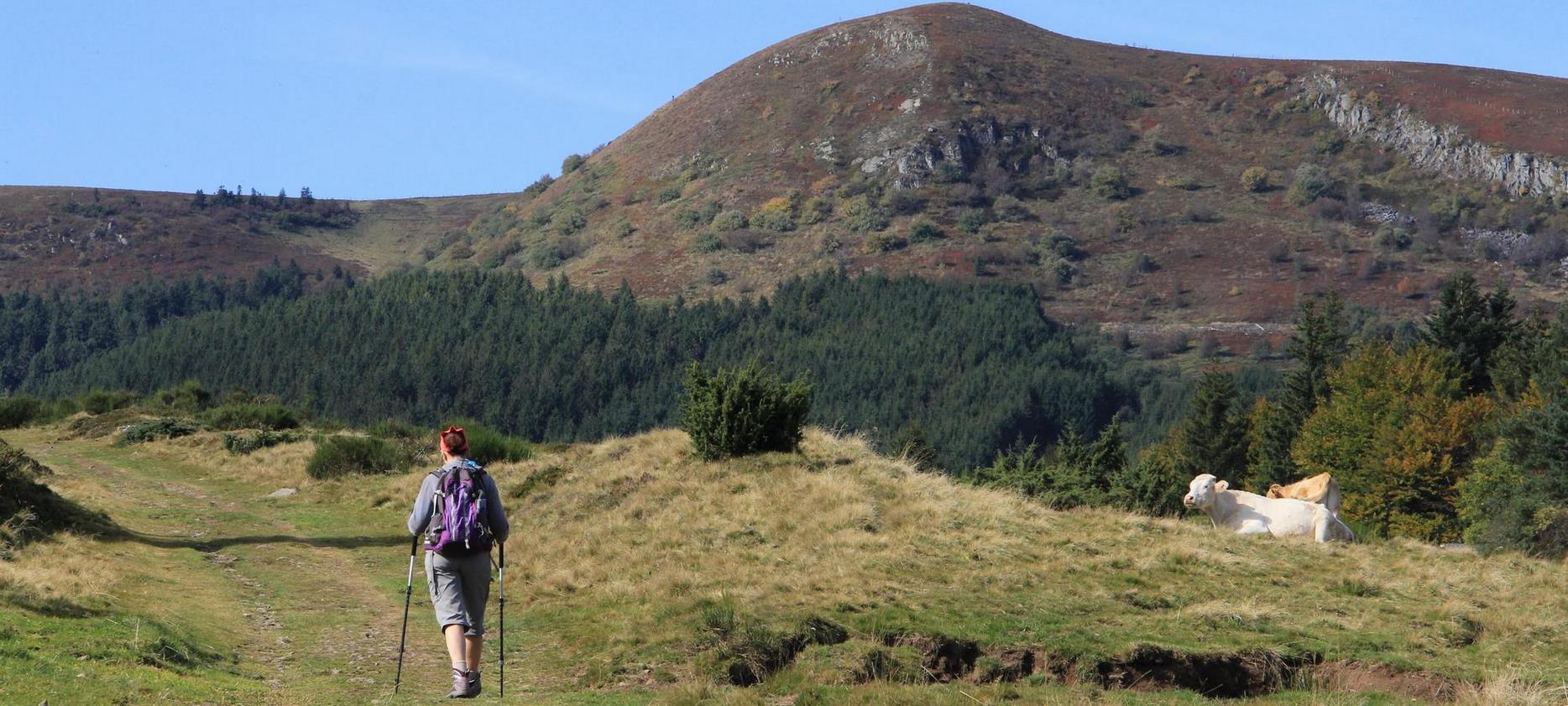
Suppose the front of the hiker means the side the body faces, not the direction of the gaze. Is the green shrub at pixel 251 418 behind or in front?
in front

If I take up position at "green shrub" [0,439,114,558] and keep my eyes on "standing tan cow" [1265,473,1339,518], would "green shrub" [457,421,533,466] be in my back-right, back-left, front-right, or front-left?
front-left

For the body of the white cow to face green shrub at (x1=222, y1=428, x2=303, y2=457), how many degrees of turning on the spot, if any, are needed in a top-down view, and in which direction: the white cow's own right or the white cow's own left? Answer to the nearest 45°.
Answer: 0° — it already faces it

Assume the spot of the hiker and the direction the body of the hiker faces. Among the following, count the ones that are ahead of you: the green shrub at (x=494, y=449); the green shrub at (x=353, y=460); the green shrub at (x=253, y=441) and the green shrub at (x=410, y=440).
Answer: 4

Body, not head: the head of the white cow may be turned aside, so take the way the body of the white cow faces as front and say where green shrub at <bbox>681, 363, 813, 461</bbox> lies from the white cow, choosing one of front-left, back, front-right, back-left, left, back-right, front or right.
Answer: front

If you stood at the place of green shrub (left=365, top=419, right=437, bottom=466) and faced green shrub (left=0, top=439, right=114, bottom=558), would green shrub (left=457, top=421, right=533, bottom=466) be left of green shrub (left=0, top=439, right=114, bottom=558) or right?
left

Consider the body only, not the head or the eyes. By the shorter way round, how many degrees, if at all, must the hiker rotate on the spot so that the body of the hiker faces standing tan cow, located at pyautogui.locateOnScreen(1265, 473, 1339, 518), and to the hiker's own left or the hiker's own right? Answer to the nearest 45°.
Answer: approximately 45° to the hiker's own right

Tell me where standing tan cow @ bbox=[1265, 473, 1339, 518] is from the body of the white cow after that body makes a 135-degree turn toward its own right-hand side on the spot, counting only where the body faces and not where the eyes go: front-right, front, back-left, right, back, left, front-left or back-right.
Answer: front

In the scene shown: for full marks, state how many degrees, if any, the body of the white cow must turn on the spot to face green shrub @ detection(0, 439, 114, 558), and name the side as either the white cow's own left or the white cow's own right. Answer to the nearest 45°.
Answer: approximately 45° to the white cow's own left

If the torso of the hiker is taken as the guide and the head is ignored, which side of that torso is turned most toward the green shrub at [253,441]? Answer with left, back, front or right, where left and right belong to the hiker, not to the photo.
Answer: front

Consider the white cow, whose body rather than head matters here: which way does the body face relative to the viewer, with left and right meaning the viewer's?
facing to the left of the viewer

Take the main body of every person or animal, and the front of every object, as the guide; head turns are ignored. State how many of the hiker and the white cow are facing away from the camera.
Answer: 1

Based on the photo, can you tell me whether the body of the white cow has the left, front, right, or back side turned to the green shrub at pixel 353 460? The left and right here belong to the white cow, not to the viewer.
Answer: front

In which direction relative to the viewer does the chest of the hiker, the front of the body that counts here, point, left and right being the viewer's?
facing away from the viewer
